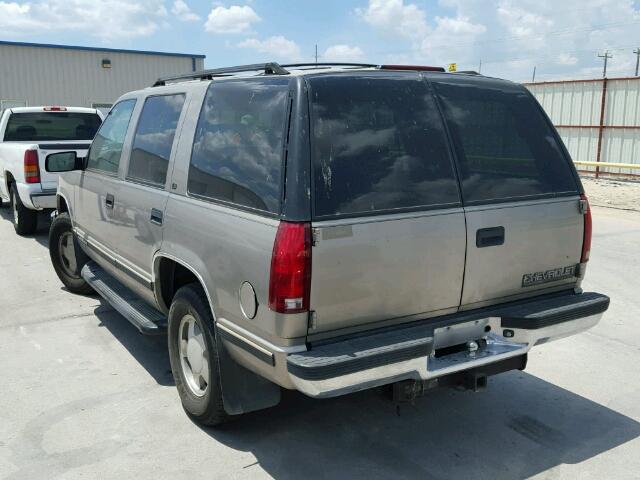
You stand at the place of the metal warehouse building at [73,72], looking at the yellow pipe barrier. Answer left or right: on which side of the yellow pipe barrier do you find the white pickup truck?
right

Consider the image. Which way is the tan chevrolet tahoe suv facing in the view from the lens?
facing away from the viewer and to the left of the viewer

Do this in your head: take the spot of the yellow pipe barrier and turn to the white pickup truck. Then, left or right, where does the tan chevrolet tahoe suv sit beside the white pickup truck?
left

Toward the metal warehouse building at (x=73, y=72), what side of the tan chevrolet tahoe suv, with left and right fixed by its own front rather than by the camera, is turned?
front

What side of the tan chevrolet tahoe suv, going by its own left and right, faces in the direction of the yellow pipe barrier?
right

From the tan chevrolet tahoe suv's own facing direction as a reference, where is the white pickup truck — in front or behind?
in front

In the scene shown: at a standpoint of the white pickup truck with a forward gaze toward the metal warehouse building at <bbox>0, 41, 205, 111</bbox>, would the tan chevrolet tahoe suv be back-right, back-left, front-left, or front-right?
back-right
